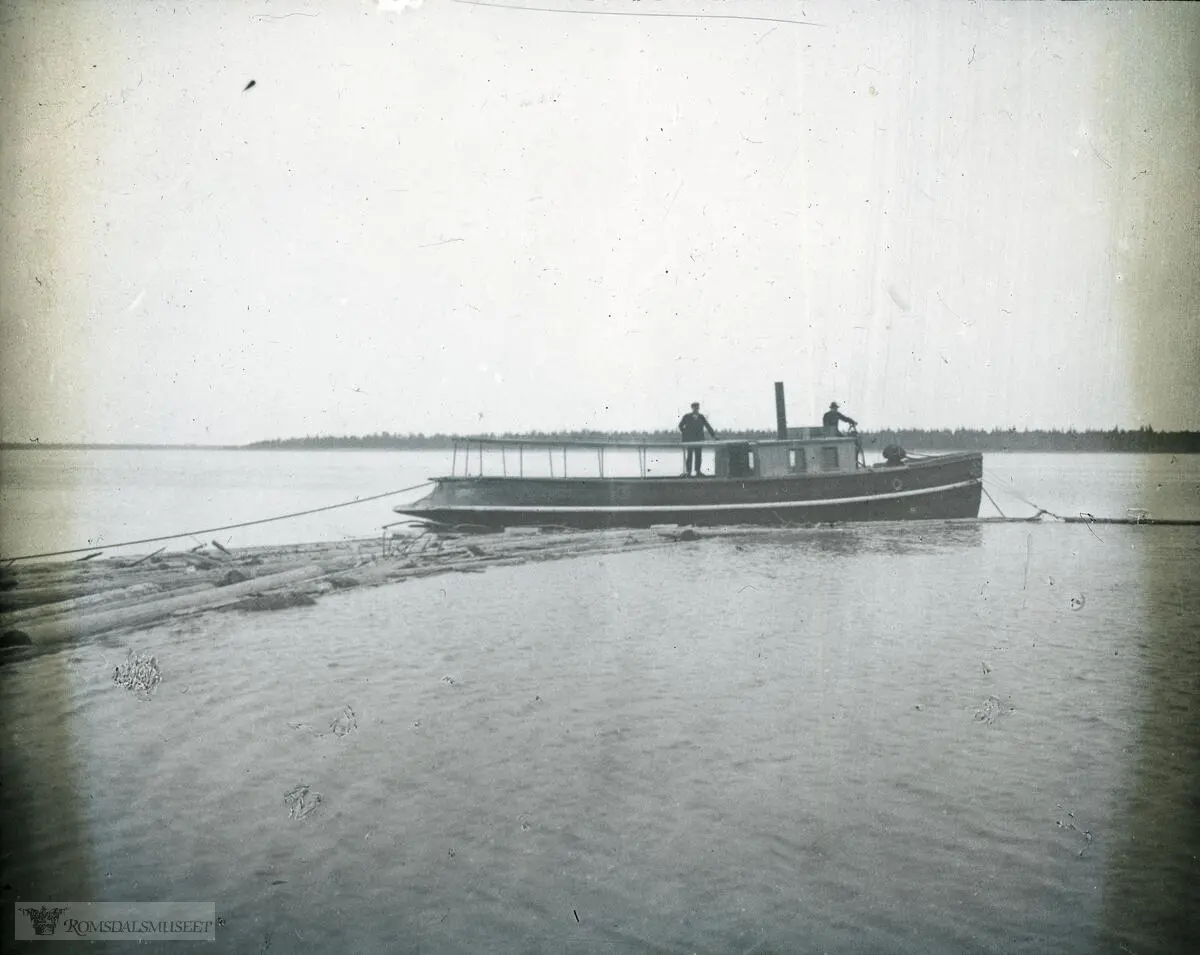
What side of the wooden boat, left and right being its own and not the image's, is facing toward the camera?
right

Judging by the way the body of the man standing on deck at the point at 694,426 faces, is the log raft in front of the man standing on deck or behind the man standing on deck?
in front

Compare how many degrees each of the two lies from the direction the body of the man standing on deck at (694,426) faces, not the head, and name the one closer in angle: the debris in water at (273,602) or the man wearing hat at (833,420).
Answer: the debris in water

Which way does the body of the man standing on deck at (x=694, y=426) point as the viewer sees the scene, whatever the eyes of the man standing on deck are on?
toward the camera

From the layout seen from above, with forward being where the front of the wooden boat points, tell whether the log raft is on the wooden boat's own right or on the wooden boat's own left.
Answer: on the wooden boat's own right

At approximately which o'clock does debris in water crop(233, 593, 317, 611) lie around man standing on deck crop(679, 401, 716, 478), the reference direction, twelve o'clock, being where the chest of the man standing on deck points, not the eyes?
The debris in water is roughly at 1 o'clock from the man standing on deck.
